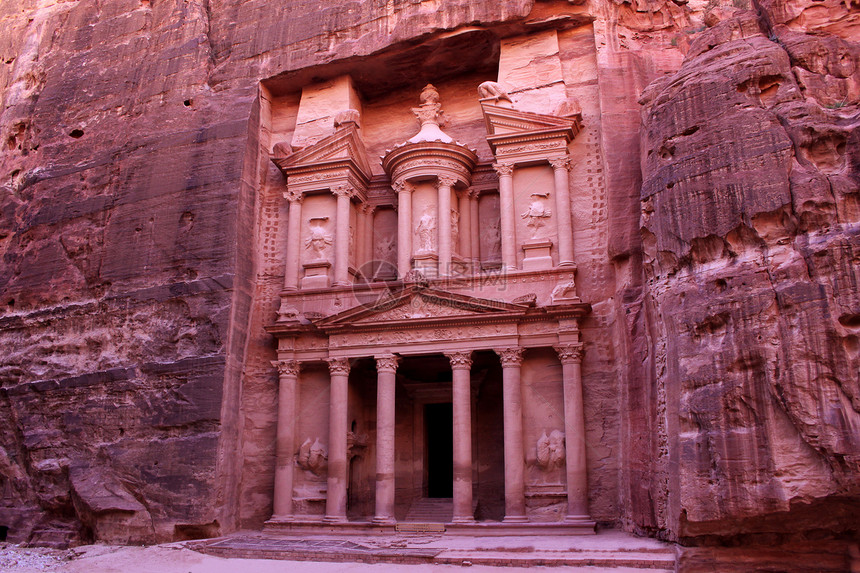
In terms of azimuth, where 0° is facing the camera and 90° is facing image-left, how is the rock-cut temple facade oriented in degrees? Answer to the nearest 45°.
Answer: approximately 0°
